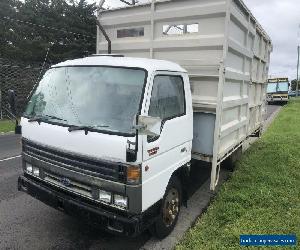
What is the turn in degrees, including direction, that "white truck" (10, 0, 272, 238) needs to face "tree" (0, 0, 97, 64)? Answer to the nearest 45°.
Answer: approximately 135° to its right

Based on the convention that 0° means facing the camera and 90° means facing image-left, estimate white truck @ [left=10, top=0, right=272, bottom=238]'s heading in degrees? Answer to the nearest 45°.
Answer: approximately 45°
